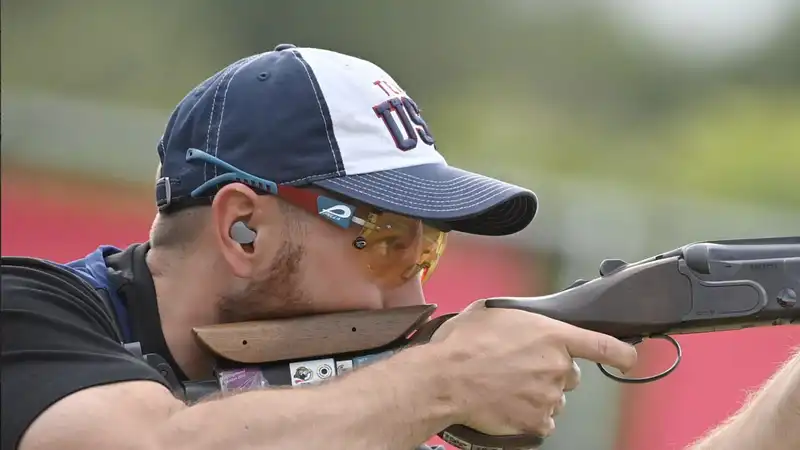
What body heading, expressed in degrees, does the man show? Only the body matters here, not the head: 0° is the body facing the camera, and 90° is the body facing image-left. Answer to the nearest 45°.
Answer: approximately 270°

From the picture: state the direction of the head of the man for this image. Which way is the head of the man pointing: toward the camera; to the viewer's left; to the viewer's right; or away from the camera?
to the viewer's right
